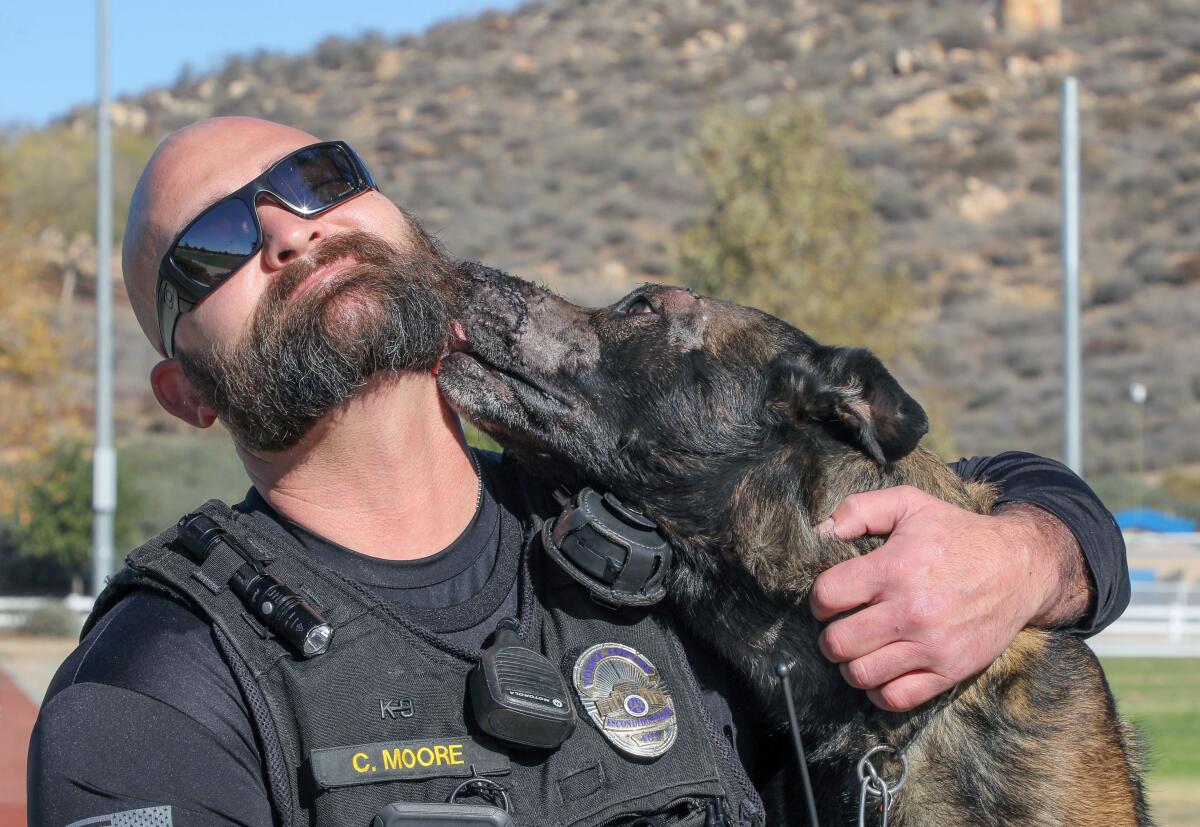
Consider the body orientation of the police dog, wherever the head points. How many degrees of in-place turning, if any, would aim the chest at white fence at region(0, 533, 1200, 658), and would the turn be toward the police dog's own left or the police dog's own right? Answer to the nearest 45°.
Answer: approximately 90° to the police dog's own right

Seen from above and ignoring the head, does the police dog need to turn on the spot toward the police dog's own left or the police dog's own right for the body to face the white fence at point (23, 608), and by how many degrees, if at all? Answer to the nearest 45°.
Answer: approximately 45° to the police dog's own right

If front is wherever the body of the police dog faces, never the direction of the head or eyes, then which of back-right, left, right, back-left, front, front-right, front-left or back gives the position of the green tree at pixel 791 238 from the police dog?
right

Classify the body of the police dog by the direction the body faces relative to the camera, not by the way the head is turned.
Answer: to the viewer's left

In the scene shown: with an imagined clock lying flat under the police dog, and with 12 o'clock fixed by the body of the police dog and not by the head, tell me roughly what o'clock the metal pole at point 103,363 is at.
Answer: The metal pole is roughly at 2 o'clock from the police dog.
